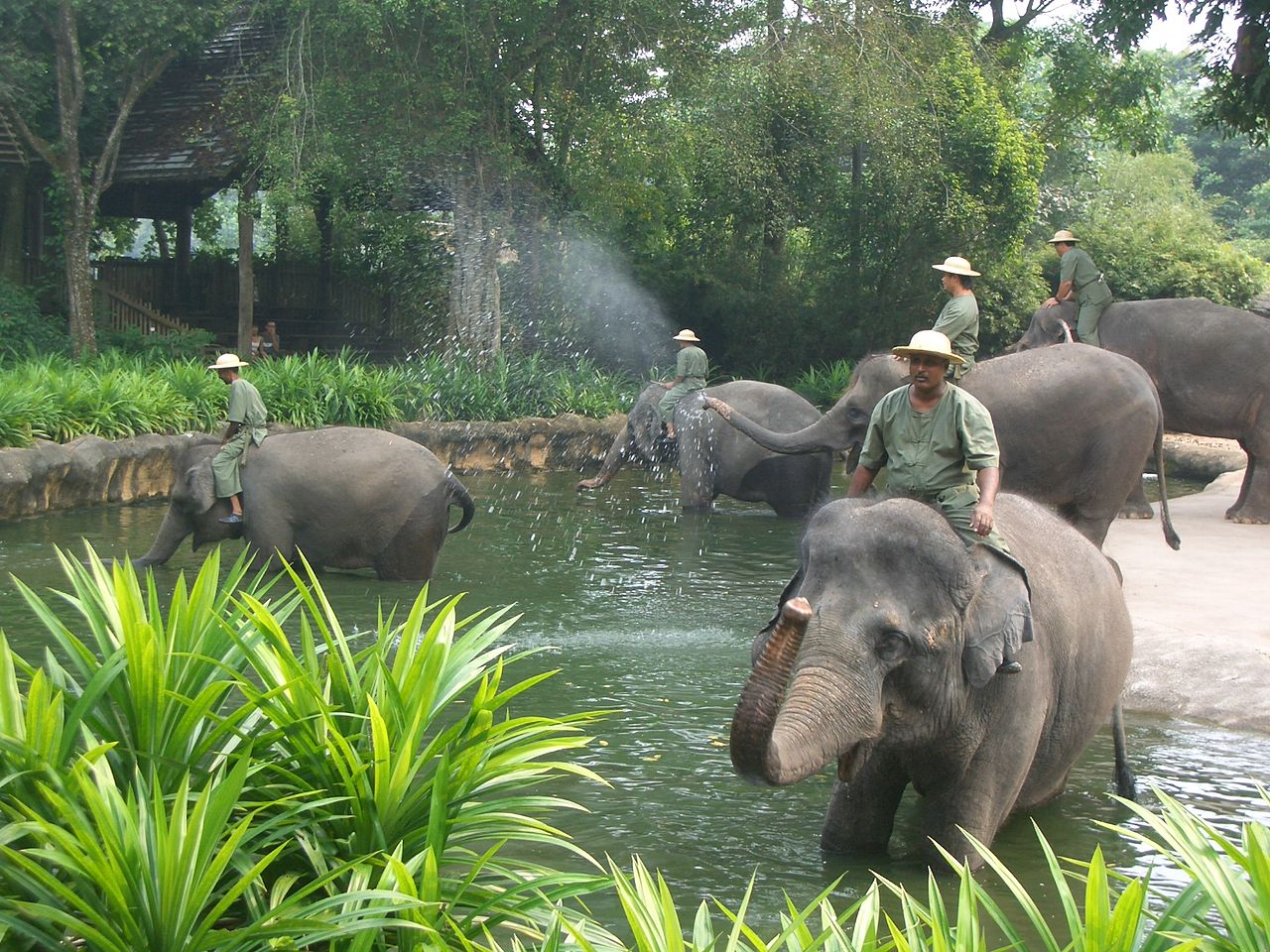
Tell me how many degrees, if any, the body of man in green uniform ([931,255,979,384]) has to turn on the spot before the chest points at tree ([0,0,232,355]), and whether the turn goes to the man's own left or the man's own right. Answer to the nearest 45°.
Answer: approximately 45° to the man's own right

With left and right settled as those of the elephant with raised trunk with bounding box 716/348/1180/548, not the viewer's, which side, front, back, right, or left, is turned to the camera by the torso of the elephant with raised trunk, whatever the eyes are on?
left

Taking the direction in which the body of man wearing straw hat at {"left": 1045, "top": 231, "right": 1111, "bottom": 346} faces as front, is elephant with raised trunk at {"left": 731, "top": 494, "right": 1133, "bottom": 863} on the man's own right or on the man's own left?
on the man's own left

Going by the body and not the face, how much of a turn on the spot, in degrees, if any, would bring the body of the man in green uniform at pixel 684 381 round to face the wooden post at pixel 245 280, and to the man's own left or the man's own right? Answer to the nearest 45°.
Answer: approximately 45° to the man's own right

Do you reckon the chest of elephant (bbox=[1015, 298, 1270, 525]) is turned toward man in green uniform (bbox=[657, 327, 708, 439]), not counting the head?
yes

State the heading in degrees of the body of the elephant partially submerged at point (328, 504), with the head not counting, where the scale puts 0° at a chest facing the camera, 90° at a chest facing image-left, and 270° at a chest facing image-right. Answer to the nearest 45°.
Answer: approximately 90°

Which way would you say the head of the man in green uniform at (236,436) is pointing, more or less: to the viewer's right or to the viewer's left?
to the viewer's left

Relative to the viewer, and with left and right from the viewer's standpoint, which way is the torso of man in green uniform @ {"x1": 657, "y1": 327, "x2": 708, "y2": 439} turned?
facing to the left of the viewer

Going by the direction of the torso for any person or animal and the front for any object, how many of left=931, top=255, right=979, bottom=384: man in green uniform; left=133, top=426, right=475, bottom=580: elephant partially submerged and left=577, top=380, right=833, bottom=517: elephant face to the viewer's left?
3

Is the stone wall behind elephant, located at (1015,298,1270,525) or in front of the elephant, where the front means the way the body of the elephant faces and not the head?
in front

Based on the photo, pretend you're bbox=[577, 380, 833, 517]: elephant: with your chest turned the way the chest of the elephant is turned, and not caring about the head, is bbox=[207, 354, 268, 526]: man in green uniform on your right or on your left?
on your left

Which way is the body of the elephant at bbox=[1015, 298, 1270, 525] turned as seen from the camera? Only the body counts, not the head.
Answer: to the viewer's left

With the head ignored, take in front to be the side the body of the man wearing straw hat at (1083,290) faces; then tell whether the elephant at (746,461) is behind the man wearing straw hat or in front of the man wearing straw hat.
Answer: in front

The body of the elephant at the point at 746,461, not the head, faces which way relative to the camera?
to the viewer's left

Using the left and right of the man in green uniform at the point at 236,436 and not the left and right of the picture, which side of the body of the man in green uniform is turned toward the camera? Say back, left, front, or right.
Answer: left

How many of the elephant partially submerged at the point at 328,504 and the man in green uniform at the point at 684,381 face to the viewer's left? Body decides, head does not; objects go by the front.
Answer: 2
